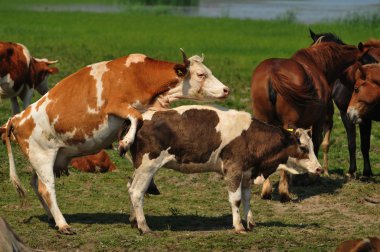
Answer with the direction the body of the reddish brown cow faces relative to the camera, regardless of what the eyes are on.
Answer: to the viewer's right

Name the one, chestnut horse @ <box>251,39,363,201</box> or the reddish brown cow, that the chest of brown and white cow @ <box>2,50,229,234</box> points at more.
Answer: the chestnut horse

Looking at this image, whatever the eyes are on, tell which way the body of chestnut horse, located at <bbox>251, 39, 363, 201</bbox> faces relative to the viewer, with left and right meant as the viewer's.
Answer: facing away from the viewer and to the right of the viewer

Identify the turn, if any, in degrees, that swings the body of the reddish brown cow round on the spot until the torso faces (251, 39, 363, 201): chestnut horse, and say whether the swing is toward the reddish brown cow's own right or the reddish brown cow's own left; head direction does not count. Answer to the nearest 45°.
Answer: approximately 45° to the reddish brown cow's own right

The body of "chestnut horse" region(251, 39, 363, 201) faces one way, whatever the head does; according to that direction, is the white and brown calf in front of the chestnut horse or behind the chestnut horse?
behind

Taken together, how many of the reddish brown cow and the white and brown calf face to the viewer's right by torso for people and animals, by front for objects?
2

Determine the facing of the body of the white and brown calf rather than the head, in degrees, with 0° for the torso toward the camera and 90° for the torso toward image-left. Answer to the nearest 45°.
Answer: approximately 270°

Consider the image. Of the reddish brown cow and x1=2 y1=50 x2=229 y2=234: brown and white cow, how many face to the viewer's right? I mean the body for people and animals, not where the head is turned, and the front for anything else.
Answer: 2

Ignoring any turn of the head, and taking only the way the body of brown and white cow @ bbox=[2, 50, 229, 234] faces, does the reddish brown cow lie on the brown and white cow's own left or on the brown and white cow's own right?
on the brown and white cow's own left

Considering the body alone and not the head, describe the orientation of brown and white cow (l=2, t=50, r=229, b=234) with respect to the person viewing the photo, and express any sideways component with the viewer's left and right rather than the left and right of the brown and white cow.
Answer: facing to the right of the viewer

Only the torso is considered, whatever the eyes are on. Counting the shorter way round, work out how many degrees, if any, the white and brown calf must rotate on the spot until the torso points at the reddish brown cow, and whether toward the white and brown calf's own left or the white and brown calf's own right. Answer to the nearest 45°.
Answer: approximately 135° to the white and brown calf's own left

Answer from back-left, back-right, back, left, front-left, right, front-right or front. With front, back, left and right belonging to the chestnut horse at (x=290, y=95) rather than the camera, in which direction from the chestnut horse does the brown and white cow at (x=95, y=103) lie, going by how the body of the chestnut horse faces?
back
